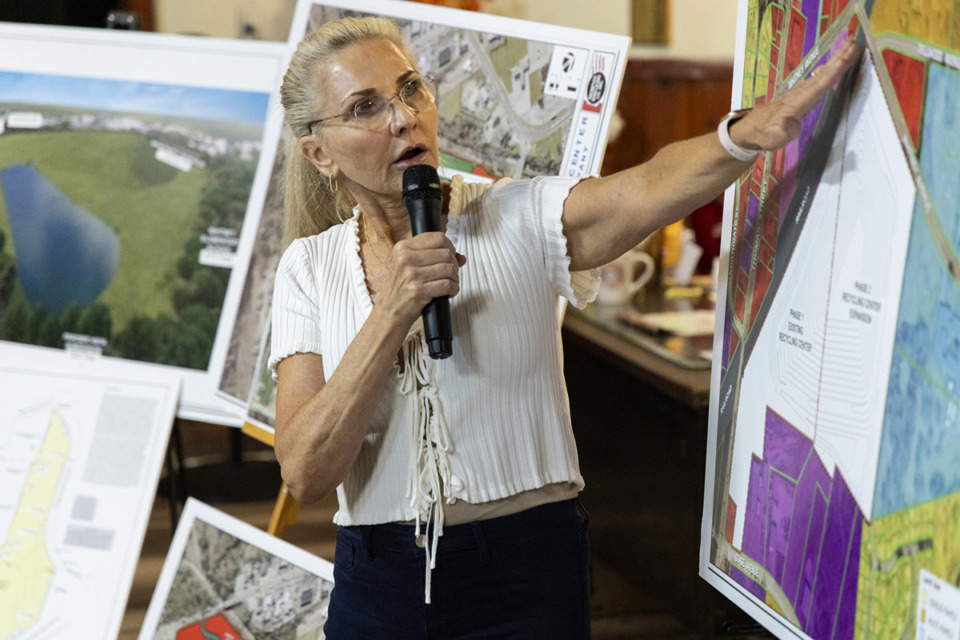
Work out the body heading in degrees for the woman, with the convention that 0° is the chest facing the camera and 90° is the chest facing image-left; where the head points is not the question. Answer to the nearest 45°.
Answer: approximately 0°

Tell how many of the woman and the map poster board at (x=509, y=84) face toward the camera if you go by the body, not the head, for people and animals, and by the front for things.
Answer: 2

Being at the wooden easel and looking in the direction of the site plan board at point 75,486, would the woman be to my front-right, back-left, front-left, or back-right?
back-left

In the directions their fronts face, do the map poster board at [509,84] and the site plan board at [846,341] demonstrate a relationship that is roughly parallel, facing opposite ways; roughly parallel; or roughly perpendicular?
roughly perpendicular

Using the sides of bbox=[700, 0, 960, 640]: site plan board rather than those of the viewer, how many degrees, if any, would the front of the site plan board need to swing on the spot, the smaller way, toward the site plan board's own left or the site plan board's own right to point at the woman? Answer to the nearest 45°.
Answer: approximately 45° to the site plan board's own right

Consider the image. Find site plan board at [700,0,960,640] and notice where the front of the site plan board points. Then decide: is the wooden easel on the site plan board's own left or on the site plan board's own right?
on the site plan board's own right
